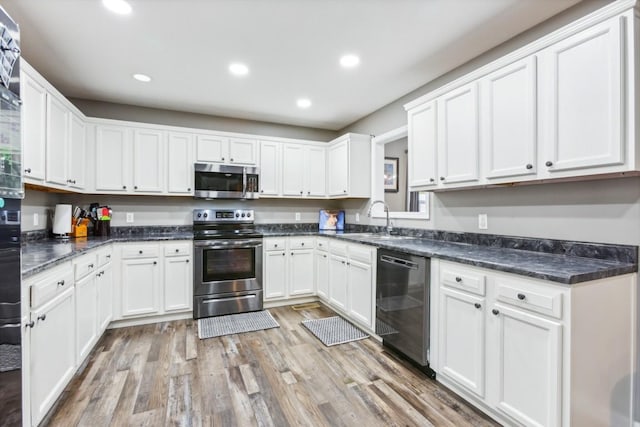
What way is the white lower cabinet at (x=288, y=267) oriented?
toward the camera

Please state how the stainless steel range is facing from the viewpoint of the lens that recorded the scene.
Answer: facing the viewer

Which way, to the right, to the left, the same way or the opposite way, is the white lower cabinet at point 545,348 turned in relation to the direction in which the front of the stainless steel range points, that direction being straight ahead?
to the right

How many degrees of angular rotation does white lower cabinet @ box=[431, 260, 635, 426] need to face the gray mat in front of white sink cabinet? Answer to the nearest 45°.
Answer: approximately 45° to its right

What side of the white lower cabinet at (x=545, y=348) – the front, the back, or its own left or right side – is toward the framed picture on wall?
right

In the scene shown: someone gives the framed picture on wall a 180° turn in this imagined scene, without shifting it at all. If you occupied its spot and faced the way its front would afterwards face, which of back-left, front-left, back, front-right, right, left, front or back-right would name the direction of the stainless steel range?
back-left

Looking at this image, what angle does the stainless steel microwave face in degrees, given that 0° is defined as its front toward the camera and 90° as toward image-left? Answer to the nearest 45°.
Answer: approximately 0°

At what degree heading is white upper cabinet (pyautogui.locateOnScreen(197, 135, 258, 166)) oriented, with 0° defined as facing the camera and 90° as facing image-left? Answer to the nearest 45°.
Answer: approximately 0°

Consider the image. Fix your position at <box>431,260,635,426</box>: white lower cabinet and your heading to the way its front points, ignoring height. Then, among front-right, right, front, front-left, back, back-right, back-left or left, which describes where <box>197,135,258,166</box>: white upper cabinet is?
front-right

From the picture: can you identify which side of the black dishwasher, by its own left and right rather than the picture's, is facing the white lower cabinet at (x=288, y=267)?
right

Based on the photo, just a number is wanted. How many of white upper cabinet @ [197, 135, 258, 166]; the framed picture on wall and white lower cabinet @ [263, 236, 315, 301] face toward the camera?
3

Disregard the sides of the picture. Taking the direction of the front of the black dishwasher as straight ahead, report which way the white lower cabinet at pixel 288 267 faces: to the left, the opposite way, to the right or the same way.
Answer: to the left
